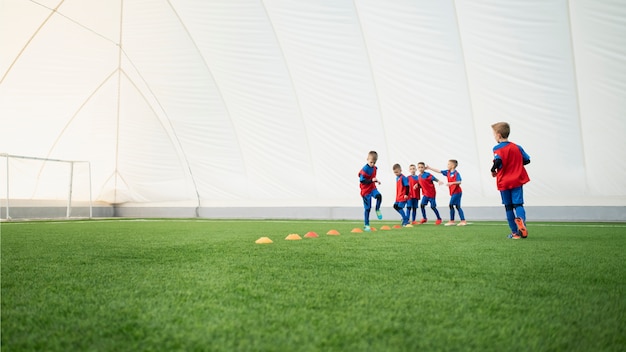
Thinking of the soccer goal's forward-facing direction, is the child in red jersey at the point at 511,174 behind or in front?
in front

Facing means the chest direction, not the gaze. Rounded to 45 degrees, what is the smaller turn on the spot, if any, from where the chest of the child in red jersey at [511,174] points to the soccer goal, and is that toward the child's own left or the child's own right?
approximately 45° to the child's own left

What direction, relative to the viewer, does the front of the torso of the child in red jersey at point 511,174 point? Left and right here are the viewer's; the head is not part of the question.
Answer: facing away from the viewer and to the left of the viewer

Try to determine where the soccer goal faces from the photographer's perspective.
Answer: facing the viewer and to the right of the viewer

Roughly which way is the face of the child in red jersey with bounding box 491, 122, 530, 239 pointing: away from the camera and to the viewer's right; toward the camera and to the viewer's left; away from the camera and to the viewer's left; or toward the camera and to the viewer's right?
away from the camera and to the viewer's left
